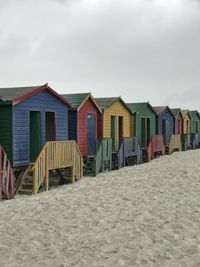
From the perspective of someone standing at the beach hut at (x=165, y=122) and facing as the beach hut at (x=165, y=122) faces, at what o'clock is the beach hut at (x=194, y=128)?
the beach hut at (x=194, y=128) is roughly at 8 o'clock from the beach hut at (x=165, y=122).

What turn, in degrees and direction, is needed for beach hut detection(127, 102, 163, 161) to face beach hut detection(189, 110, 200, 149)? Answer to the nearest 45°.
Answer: approximately 135° to its left

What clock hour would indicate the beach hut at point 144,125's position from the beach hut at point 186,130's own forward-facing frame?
the beach hut at point 144,125 is roughly at 2 o'clock from the beach hut at point 186,130.

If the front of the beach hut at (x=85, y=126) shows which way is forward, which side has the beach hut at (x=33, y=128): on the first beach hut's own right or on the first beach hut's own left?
on the first beach hut's own right

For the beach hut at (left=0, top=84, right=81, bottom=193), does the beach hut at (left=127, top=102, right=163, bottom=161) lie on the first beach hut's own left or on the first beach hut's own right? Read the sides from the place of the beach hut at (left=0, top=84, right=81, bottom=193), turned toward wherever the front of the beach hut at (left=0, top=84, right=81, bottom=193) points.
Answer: on the first beach hut's own left
